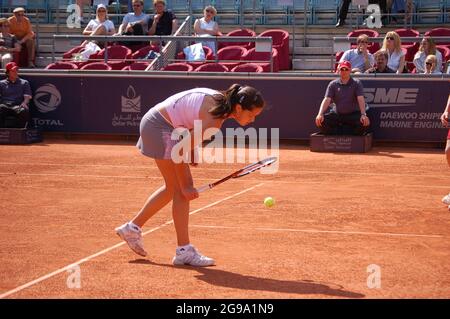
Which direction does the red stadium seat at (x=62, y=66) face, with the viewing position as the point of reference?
facing the viewer

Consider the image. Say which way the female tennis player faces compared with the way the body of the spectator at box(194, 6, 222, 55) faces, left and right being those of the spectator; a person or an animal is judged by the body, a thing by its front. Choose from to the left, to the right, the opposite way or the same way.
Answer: to the left

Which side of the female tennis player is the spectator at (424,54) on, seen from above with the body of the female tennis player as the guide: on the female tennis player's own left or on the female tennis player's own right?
on the female tennis player's own left

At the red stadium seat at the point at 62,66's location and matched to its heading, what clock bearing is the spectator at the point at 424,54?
The spectator is roughly at 10 o'clock from the red stadium seat.

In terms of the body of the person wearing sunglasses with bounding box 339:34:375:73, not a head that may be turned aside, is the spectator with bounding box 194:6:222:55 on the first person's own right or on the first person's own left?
on the first person's own right

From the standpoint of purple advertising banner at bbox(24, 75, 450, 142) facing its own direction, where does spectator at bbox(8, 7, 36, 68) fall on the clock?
The spectator is roughly at 4 o'clock from the purple advertising banner.

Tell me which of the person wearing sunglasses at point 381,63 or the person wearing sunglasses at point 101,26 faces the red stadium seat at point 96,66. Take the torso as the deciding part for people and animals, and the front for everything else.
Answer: the person wearing sunglasses at point 101,26

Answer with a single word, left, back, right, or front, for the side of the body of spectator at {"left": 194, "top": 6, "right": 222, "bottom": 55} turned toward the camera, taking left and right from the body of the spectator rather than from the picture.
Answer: front

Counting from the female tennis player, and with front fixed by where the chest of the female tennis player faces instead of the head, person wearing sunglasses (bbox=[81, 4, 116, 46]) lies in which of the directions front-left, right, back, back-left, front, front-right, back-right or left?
left

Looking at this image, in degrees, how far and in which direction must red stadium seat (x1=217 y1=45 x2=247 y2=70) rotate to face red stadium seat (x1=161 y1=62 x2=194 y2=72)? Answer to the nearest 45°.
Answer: approximately 45° to its right

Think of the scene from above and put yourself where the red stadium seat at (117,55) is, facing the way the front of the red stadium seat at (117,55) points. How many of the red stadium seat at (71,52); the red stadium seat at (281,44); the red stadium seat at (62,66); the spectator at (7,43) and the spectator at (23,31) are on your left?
1

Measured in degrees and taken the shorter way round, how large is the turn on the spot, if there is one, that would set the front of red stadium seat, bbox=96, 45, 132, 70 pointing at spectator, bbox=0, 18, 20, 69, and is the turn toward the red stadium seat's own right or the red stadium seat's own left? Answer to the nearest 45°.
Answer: approximately 90° to the red stadium seat's own right

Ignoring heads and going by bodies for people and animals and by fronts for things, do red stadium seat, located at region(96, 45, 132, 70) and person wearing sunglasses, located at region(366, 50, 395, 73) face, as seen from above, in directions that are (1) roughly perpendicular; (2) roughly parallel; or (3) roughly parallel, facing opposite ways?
roughly parallel

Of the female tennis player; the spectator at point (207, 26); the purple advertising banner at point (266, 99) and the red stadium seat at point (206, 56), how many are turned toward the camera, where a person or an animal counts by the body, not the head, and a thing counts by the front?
3

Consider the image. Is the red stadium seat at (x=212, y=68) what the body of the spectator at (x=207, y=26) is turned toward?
yes

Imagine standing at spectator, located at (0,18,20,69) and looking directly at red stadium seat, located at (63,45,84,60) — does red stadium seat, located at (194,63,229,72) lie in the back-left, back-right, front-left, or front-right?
front-right

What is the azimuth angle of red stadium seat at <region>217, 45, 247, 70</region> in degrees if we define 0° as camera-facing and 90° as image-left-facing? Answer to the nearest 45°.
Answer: approximately 0°

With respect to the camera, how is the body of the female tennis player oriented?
to the viewer's right

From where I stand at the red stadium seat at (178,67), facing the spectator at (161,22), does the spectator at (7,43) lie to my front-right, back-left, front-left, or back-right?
front-left
